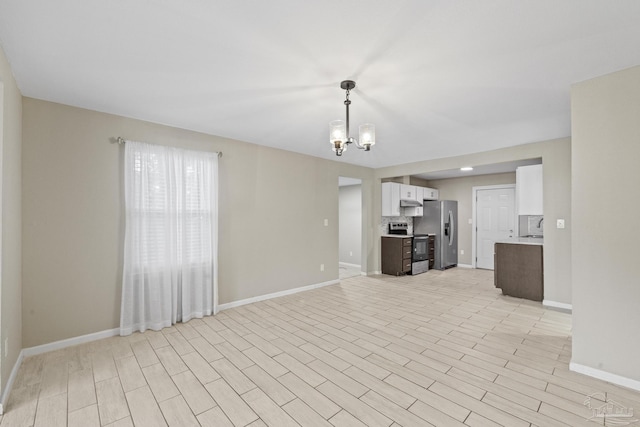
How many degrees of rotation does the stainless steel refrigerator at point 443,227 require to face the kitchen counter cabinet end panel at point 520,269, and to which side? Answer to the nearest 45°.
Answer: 0° — it already faces it

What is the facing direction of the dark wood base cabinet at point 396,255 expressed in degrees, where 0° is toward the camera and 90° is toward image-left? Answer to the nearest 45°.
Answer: approximately 315°

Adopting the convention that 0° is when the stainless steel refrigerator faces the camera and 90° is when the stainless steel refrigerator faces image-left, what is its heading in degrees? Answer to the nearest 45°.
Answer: approximately 315°

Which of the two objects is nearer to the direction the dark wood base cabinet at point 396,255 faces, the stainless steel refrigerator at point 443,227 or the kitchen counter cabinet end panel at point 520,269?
the kitchen counter cabinet end panel

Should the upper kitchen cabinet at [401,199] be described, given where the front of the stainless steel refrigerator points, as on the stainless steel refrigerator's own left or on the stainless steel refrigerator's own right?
on the stainless steel refrigerator's own right
